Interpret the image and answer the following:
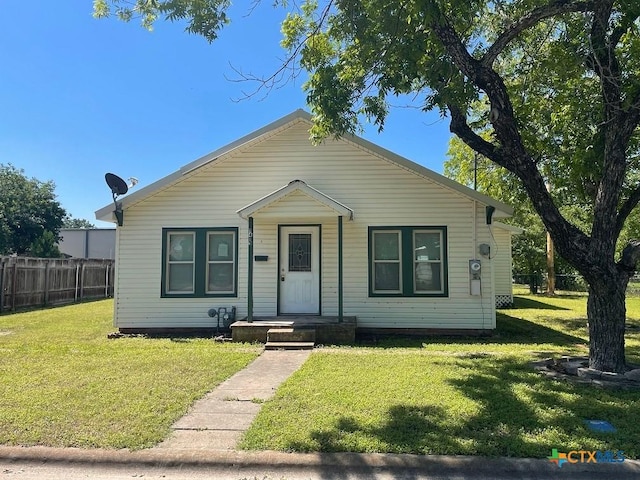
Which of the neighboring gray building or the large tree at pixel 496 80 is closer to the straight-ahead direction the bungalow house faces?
the large tree

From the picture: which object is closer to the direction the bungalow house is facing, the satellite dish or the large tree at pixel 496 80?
the large tree

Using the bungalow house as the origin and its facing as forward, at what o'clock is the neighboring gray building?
The neighboring gray building is roughly at 5 o'clock from the bungalow house.

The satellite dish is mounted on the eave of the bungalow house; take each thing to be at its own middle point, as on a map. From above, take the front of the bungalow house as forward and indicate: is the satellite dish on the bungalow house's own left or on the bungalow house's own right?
on the bungalow house's own right

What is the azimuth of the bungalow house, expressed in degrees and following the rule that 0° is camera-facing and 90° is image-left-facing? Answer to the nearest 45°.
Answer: approximately 0°

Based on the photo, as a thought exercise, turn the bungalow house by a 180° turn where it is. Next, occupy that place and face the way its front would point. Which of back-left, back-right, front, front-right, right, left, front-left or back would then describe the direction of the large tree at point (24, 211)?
front-left

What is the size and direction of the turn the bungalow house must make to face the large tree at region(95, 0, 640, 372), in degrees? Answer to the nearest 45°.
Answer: approximately 45° to its left

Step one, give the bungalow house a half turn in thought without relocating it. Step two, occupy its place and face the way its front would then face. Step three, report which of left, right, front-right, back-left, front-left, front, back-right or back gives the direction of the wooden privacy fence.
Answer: front-left
